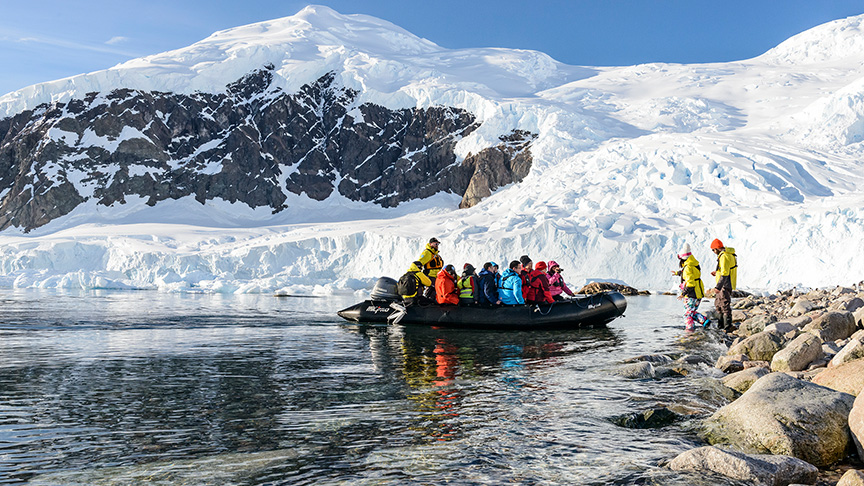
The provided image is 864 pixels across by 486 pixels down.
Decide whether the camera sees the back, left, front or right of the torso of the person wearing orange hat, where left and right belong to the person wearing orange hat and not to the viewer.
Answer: left

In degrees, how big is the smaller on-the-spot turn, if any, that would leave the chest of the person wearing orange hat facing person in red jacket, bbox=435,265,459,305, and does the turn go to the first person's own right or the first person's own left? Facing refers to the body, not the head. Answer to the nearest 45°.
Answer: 0° — they already face them

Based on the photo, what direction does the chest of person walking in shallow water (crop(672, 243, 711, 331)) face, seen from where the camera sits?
to the viewer's left

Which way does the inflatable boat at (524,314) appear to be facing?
to the viewer's right

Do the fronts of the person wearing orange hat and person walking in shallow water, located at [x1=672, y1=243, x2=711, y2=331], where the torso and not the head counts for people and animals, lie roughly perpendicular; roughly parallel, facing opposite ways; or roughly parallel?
roughly parallel

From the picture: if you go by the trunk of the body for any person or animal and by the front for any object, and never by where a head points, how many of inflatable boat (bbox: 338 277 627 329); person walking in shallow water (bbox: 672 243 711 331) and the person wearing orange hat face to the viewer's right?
1

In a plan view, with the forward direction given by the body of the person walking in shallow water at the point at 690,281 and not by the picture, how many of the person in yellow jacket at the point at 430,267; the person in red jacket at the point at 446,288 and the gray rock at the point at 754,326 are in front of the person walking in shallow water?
2

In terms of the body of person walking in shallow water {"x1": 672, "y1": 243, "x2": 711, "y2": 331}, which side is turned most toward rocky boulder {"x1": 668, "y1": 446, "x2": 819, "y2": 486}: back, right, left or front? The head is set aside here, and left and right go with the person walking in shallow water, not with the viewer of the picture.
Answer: left

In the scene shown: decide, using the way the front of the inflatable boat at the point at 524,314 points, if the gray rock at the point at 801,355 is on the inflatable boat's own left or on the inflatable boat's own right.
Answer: on the inflatable boat's own right

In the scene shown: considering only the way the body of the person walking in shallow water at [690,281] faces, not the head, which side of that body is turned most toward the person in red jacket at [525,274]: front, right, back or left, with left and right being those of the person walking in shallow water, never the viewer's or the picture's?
front

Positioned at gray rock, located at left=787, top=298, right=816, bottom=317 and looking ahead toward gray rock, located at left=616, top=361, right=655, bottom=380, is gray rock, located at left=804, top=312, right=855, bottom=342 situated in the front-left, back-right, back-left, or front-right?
front-left

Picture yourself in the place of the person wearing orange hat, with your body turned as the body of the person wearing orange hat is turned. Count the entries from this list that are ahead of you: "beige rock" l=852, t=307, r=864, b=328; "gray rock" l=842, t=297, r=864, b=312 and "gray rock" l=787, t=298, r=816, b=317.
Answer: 0

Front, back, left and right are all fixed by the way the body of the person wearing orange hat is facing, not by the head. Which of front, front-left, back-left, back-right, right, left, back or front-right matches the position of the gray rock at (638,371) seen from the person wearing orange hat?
left

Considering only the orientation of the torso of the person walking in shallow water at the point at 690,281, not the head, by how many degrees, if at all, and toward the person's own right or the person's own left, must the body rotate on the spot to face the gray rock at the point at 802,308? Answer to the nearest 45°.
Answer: approximately 135° to the person's own right

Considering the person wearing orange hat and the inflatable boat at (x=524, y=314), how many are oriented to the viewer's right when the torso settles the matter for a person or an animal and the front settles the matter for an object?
1

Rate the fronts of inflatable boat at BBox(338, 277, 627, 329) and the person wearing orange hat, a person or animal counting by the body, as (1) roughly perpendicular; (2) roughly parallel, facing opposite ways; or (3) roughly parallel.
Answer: roughly parallel, facing opposite ways
